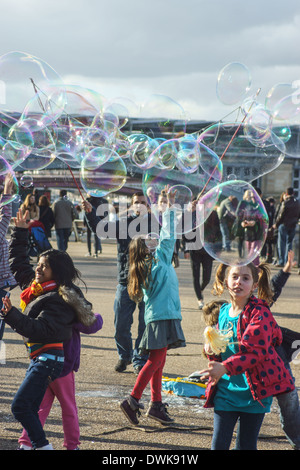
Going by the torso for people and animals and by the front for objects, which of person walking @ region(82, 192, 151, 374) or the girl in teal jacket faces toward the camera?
the person walking

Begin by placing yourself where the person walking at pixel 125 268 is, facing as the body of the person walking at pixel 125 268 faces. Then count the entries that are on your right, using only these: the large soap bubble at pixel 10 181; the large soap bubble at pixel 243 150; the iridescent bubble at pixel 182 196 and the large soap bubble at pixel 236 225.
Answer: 1

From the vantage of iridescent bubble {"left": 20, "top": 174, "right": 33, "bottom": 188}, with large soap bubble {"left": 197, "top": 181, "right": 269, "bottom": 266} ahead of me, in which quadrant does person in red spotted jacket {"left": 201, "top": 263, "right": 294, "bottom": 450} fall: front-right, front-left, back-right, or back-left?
front-right

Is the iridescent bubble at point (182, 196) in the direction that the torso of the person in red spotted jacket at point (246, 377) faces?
no

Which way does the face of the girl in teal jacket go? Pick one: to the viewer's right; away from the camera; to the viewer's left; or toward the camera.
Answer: away from the camera

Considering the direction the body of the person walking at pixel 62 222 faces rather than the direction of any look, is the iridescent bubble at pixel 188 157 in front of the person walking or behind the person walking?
behind

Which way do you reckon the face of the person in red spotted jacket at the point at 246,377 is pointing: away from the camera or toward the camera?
toward the camera

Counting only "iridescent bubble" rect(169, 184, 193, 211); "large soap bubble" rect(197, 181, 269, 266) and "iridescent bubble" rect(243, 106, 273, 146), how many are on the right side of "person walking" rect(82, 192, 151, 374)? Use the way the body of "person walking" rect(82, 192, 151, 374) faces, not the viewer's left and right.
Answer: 0

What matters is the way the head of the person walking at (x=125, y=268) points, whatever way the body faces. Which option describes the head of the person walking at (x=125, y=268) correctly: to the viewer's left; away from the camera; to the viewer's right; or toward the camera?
toward the camera

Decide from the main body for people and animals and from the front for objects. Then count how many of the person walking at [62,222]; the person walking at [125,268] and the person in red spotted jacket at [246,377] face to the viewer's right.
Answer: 0

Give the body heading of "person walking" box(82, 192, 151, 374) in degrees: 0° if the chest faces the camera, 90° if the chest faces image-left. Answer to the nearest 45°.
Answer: approximately 0°
